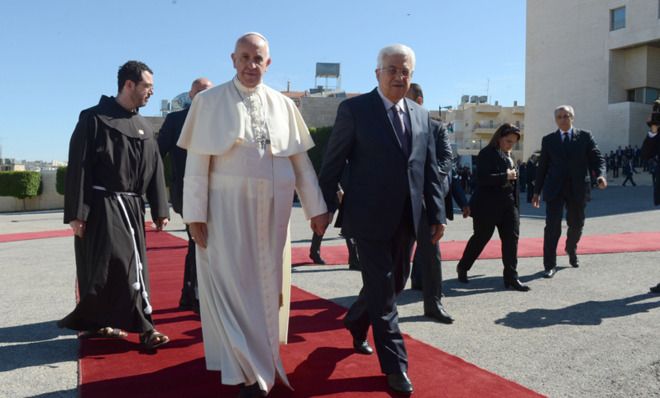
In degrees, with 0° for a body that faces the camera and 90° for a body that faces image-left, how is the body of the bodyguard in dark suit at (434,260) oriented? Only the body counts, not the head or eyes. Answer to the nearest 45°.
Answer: approximately 315°

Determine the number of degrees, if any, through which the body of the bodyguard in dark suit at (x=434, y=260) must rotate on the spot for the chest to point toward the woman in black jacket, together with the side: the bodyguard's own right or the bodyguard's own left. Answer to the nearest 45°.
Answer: approximately 90° to the bodyguard's own left

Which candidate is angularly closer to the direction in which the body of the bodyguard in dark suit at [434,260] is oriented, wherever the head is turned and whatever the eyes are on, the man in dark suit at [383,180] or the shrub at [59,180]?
the man in dark suit

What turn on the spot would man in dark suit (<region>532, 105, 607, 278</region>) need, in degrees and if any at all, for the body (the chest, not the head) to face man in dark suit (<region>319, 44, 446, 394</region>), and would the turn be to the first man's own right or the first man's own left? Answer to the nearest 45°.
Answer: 0° — they already face them

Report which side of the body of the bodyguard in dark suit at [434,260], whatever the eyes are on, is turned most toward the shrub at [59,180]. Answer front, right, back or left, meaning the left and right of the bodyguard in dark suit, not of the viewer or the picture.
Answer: back

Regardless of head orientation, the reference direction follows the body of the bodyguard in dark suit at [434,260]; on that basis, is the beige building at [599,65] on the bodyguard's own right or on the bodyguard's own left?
on the bodyguard's own left

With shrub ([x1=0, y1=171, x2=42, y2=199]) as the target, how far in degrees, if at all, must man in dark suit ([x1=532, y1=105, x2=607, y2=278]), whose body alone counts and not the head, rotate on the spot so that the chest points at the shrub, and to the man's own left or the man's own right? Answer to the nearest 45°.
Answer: approximately 135° to the man's own right
